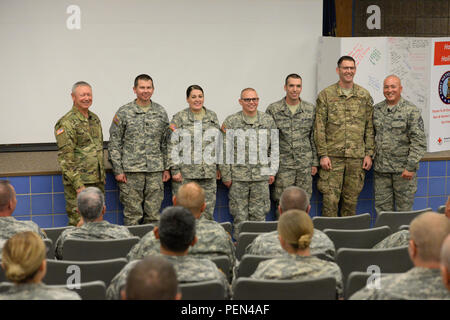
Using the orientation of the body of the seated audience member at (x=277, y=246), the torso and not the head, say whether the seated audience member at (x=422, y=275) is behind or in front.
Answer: behind

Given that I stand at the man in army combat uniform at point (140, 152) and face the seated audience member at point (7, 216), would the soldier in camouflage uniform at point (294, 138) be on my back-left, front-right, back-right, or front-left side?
back-left

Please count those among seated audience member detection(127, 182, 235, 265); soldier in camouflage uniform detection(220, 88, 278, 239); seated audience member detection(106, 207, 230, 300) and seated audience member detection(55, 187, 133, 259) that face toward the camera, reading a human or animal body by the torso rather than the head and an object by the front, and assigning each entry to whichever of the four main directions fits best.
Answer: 1

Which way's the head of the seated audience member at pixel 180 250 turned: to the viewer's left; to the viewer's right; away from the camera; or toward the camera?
away from the camera

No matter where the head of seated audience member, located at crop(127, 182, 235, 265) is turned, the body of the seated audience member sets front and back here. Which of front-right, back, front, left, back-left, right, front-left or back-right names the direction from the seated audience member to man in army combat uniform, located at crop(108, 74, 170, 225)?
front

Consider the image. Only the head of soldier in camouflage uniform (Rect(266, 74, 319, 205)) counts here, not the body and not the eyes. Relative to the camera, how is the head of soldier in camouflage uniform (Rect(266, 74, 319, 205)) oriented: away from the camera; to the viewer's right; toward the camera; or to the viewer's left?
toward the camera

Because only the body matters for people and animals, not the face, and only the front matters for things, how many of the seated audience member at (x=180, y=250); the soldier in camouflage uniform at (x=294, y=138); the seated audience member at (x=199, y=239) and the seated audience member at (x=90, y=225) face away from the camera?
3

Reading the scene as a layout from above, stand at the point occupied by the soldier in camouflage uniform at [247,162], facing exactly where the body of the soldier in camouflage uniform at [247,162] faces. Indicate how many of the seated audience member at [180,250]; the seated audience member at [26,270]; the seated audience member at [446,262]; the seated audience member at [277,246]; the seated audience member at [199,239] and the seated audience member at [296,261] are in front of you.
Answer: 6

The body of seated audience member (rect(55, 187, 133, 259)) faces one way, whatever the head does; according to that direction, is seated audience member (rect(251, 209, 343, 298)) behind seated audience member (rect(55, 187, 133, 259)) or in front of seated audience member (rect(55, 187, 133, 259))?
behind

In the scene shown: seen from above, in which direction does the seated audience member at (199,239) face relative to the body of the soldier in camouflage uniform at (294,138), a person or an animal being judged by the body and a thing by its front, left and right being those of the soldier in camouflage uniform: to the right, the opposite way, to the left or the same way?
the opposite way

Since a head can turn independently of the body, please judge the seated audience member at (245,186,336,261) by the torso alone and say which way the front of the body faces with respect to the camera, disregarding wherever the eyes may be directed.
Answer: away from the camera

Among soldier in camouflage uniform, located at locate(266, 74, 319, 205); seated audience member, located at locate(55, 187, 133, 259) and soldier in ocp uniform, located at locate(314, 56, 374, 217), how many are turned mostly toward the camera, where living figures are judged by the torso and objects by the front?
2

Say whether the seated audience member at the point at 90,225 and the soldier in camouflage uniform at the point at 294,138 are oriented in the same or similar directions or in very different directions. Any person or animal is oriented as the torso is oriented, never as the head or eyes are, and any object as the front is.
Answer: very different directions

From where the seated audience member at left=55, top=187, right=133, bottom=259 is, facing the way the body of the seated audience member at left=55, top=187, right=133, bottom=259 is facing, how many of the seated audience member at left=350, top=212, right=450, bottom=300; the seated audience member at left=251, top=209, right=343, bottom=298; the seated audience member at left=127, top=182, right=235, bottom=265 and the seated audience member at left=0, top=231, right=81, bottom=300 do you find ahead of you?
0

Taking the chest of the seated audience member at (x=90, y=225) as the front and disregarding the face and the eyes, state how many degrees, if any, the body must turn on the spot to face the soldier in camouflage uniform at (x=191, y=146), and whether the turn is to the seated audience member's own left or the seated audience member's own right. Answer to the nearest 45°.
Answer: approximately 45° to the seated audience member's own right

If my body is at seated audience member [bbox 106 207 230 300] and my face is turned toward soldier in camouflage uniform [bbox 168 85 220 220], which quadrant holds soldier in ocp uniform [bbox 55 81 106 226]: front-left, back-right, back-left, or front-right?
front-left

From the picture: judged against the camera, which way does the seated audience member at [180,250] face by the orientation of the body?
away from the camera

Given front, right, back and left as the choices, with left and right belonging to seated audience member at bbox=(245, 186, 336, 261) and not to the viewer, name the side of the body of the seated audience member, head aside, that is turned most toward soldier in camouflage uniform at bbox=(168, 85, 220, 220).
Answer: front

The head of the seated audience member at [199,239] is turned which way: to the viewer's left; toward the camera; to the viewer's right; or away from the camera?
away from the camera

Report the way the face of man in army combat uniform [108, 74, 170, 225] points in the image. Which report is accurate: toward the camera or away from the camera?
toward the camera

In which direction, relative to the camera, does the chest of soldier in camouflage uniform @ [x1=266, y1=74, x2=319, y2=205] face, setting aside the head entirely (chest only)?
toward the camera

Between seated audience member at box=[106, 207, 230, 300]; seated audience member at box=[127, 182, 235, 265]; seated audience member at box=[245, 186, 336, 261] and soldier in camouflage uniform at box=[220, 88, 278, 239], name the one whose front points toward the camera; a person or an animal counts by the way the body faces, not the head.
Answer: the soldier in camouflage uniform
